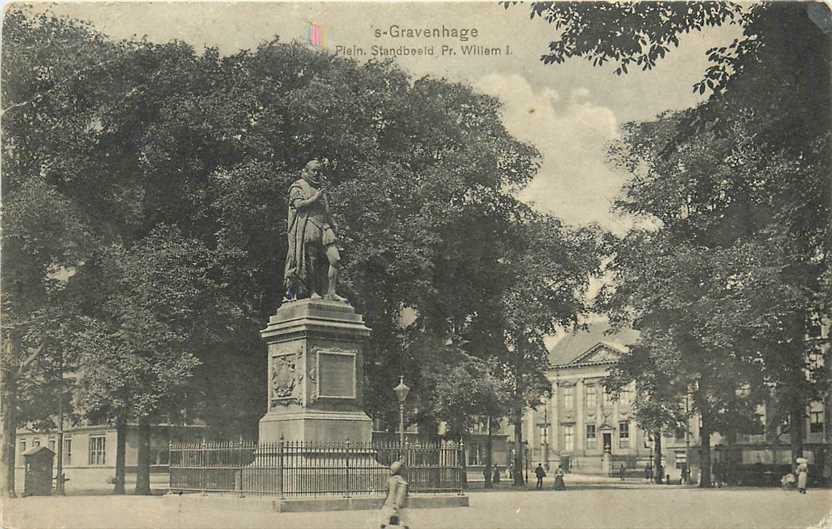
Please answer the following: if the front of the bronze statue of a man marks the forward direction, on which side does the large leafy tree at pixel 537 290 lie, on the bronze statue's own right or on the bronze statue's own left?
on the bronze statue's own left

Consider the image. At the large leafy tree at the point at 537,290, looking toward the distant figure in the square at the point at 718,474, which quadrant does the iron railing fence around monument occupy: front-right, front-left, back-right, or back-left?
back-right

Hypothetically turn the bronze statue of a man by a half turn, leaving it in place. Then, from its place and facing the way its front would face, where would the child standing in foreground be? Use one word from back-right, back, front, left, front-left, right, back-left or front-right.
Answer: back-left

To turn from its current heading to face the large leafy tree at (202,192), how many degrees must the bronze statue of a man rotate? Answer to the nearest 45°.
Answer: approximately 135° to its left

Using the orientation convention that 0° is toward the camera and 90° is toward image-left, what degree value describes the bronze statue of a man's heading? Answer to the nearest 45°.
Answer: approximately 315°
